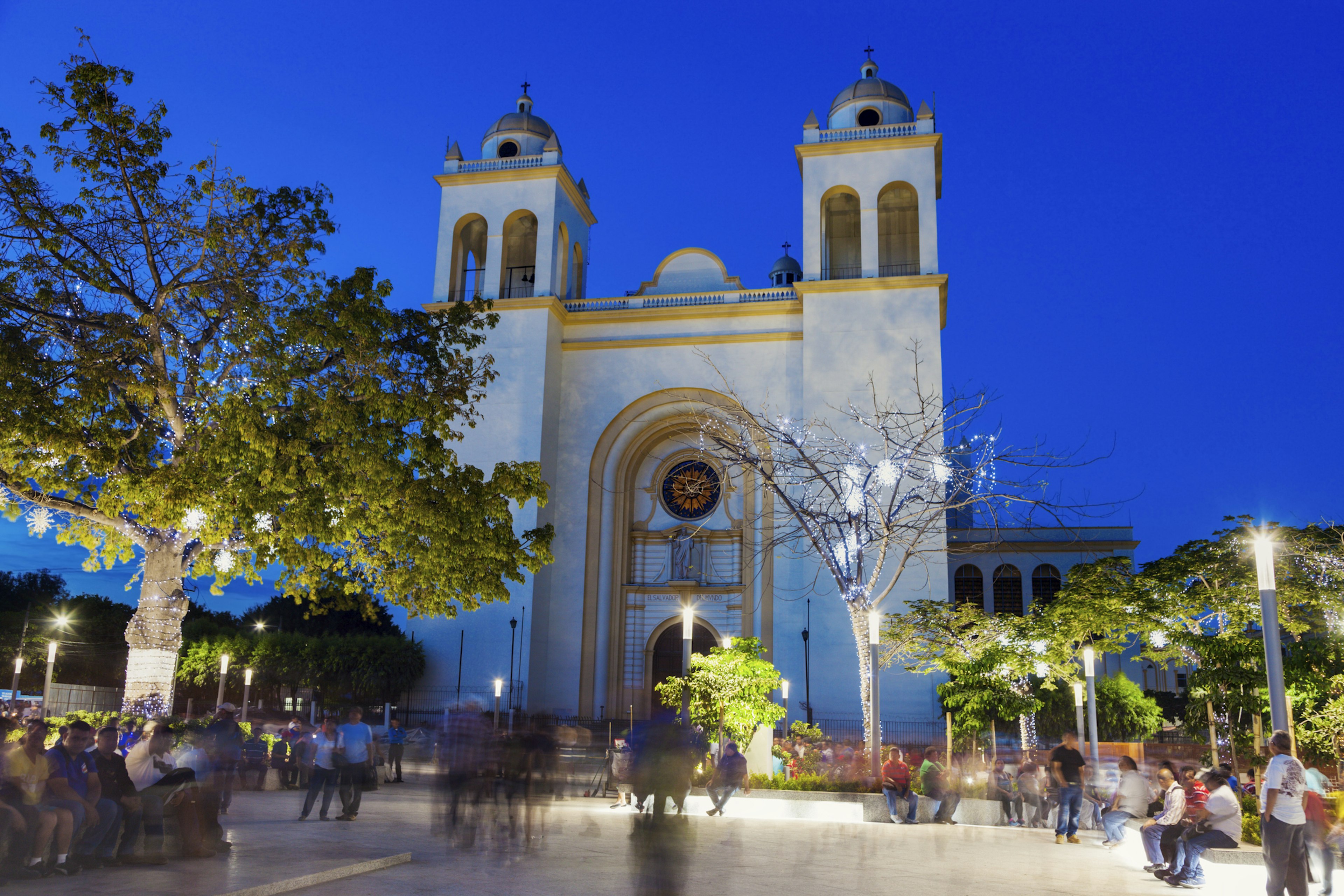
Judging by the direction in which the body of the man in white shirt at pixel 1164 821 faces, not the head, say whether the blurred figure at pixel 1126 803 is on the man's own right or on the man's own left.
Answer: on the man's own right

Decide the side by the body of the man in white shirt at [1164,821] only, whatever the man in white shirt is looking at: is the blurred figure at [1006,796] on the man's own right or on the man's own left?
on the man's own right

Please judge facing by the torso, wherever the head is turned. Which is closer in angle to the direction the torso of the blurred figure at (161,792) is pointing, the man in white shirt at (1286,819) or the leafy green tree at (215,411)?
the man in white shirt

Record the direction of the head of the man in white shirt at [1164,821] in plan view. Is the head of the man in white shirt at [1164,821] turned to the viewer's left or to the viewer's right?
to the viewer's left
